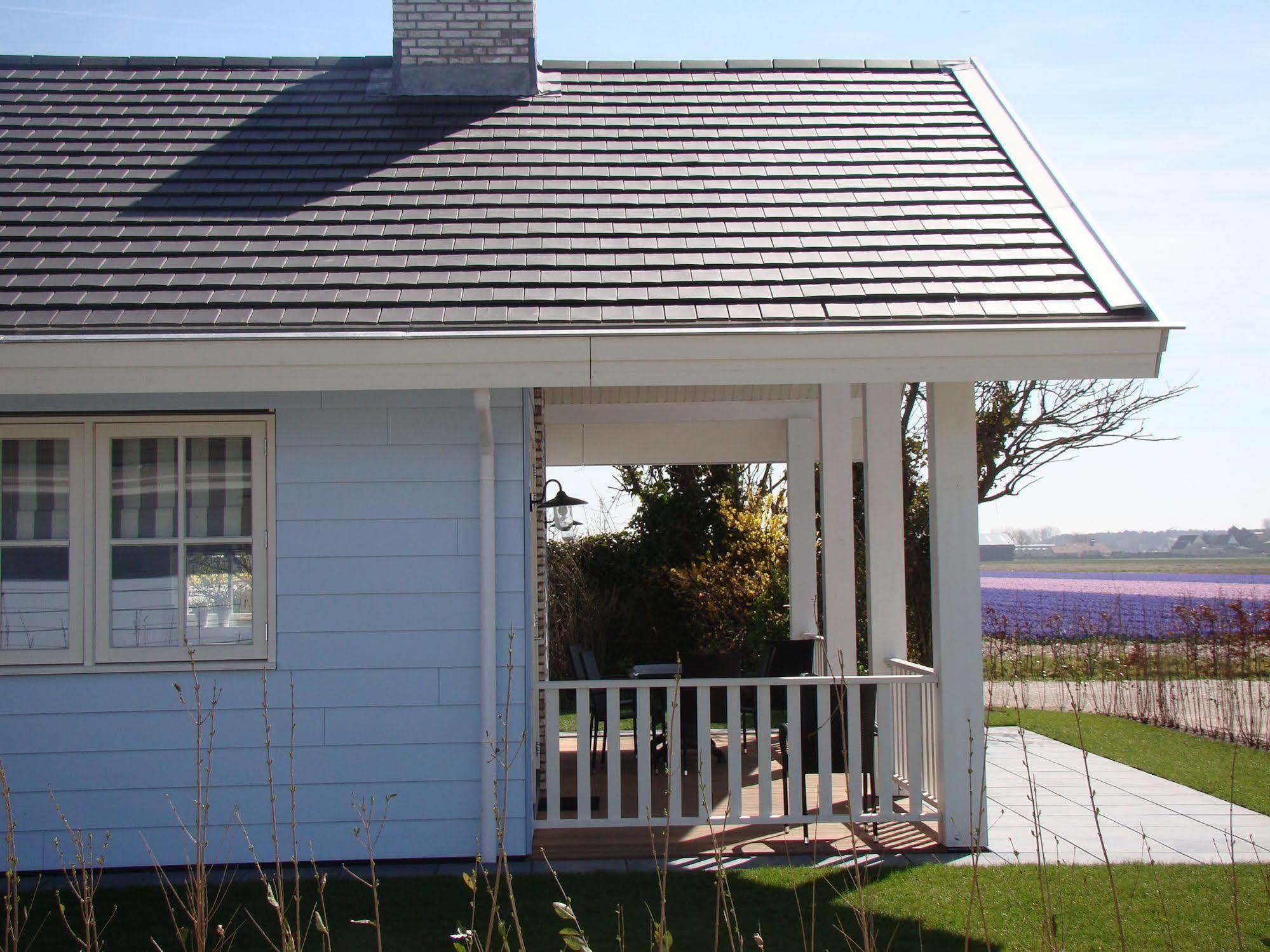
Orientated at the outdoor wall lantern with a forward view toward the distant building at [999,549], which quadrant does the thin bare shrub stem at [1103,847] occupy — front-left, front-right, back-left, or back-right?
back-right

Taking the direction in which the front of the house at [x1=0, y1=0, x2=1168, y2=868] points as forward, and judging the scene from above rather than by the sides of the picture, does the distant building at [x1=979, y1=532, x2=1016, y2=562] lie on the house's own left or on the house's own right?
on the house's own left

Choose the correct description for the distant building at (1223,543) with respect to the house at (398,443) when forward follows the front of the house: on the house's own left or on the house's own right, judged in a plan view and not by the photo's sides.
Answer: on the house's own left

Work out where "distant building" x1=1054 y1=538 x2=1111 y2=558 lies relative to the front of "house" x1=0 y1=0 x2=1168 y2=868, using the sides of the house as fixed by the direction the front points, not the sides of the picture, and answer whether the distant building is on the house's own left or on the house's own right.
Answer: on the house's own left

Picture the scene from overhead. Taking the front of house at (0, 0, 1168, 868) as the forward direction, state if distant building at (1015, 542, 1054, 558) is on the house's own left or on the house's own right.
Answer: on the house's own left

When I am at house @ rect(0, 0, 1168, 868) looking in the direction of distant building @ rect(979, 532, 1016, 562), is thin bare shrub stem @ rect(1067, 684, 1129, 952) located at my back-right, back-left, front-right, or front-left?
back-right
